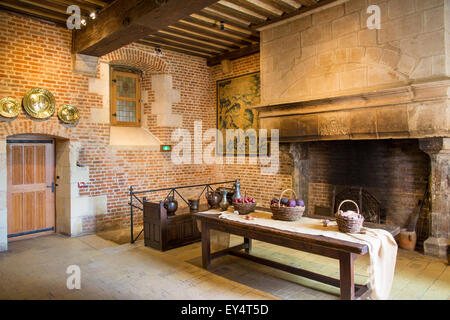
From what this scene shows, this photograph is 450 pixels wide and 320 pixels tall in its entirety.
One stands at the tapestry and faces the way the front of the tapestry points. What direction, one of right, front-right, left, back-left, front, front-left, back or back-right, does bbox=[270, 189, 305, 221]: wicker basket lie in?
front-left

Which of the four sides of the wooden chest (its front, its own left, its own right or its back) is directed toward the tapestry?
left

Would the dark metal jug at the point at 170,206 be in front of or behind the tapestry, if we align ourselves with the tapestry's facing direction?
in front

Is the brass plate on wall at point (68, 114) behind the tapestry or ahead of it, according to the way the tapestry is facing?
ahead

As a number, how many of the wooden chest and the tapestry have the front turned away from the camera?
0

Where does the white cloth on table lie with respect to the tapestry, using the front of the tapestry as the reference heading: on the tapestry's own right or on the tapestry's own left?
on the tapestry's own left

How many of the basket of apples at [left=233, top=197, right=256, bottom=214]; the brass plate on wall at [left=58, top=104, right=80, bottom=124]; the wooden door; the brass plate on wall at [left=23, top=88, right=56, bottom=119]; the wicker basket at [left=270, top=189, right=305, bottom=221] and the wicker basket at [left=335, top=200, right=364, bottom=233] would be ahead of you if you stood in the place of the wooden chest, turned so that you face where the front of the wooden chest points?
3

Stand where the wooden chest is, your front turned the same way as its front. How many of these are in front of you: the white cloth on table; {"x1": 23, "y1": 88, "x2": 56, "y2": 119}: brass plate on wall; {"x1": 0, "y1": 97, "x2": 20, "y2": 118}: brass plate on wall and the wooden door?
1

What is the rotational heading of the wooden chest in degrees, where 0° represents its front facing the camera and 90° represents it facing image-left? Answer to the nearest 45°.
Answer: approximately 315°

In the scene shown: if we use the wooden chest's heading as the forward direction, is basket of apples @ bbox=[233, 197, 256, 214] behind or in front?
in front

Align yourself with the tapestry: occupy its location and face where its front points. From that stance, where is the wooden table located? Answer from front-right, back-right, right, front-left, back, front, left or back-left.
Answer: front-left

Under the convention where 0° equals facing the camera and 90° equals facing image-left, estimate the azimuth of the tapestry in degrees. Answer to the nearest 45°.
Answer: approximately 45°
